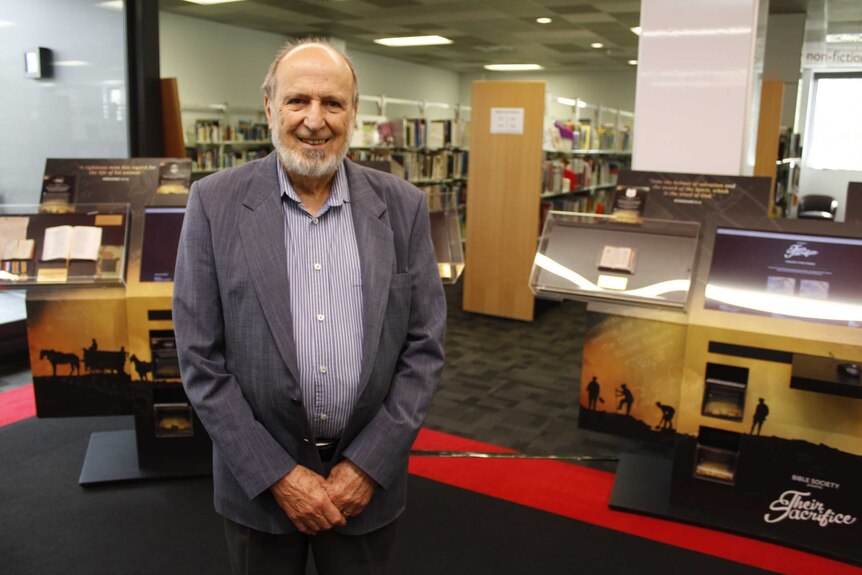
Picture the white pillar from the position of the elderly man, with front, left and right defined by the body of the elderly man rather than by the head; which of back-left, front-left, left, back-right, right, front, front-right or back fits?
back-left

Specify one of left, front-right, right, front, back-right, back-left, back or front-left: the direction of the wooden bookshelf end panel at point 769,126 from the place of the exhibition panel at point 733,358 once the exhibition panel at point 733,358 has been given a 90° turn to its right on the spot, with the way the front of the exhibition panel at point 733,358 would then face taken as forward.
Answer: front-right

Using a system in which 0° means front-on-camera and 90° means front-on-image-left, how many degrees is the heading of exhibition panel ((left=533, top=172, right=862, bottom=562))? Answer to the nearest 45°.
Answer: approximately 45°

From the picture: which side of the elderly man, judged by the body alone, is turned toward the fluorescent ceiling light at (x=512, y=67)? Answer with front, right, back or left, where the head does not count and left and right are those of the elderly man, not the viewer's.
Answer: back

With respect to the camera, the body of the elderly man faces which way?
toward the camera

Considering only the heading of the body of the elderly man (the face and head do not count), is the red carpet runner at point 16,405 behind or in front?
behind

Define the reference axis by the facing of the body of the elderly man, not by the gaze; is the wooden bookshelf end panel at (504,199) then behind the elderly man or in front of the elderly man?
behind

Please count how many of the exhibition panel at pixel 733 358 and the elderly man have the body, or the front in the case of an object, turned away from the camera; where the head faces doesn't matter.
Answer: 0

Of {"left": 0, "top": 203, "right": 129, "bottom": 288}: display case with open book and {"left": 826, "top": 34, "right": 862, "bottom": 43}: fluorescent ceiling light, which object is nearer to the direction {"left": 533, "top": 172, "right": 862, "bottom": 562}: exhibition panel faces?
the display case with open book

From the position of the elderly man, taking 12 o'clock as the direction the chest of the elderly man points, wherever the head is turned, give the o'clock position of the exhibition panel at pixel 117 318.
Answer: The exhibition panel is roughly at 5 o'clock from the elderly man.

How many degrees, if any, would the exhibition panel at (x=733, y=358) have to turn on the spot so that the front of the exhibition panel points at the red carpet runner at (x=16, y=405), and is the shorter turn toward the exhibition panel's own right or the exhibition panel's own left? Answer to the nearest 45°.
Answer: approximately 45° to the exhibition panel's own right

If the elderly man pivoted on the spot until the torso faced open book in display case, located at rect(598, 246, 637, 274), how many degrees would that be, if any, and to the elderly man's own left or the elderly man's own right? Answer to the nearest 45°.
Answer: approximately 135° to the elderly man's own left

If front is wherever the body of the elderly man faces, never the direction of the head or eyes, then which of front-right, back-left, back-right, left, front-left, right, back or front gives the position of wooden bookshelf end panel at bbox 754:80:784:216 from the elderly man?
back-left
